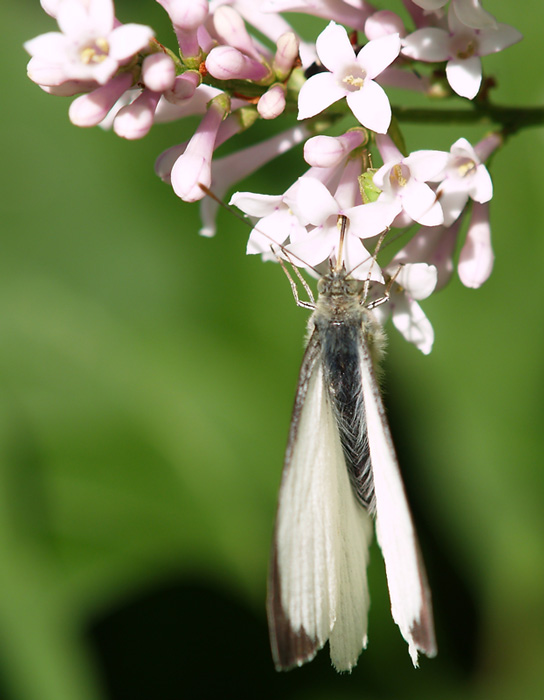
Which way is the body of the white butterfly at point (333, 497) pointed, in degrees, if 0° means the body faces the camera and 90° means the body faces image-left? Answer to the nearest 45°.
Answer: approximately 180°
